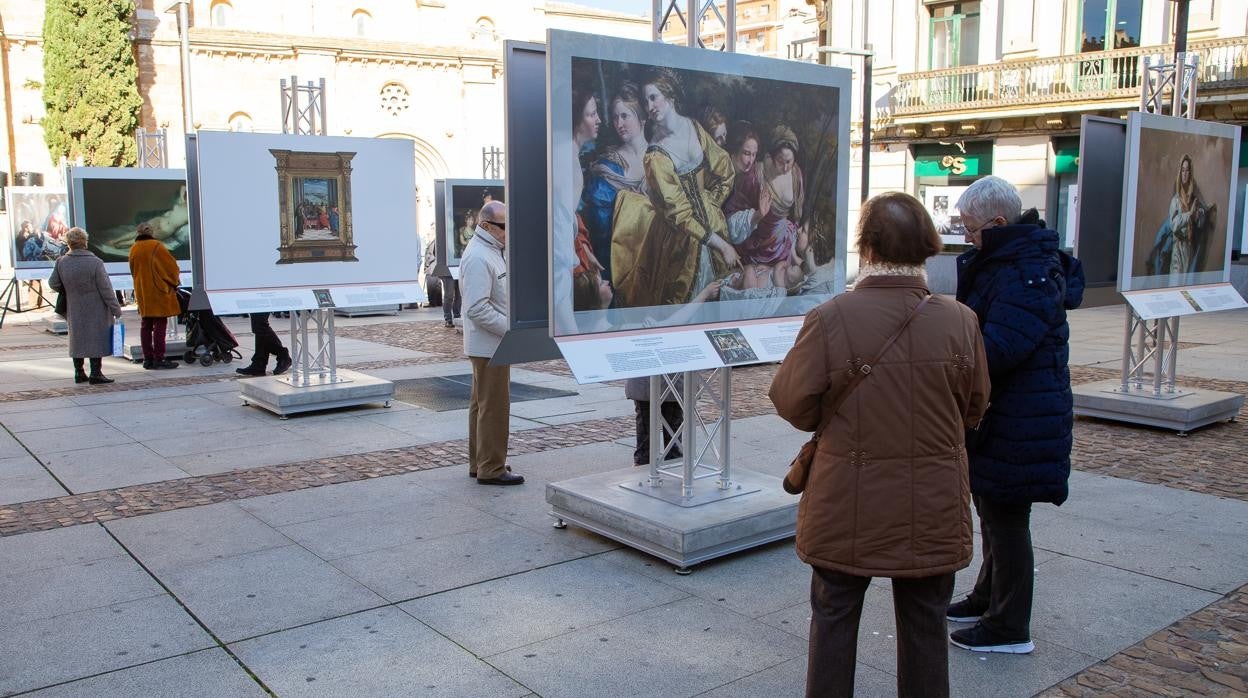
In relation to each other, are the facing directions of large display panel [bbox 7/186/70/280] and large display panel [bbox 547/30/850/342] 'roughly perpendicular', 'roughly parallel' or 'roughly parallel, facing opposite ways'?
roughly parallel

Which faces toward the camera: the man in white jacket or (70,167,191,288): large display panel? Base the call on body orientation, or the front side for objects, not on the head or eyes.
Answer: the large display panel

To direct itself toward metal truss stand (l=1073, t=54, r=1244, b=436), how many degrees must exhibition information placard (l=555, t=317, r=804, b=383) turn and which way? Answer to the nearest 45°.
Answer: approximately 90° to its left

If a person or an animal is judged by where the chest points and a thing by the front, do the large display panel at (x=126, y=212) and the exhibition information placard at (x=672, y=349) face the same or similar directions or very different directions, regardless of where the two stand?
same or similar directions

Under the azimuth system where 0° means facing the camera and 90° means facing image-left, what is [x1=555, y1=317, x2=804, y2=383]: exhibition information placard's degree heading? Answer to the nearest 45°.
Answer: approximately 315°

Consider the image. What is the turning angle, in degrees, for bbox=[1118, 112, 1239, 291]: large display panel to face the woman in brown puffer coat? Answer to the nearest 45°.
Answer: approximately 45° to its right

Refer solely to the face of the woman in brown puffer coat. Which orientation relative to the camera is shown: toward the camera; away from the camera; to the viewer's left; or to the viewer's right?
away from the camera

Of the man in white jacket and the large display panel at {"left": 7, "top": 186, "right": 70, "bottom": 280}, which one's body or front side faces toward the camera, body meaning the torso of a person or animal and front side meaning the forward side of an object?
the large display panel

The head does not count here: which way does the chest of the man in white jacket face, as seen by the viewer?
to the viewer's right

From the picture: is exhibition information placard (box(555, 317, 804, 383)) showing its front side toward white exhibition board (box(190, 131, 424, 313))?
no

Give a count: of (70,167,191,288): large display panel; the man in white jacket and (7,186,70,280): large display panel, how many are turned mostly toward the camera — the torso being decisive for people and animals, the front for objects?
2

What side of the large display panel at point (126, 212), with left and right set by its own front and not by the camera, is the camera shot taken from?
front
